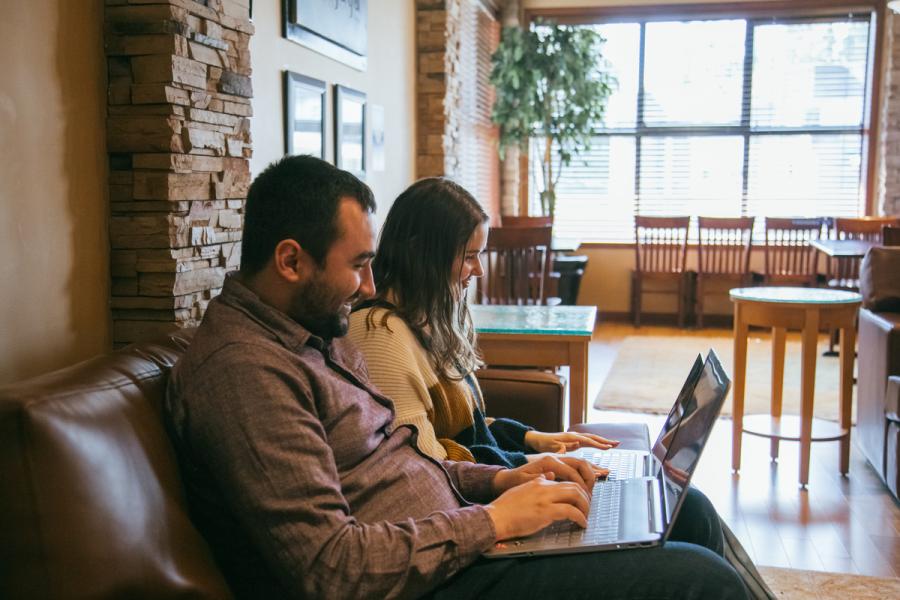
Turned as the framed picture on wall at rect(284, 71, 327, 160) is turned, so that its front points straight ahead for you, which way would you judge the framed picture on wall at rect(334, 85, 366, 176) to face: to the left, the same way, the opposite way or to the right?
the same way

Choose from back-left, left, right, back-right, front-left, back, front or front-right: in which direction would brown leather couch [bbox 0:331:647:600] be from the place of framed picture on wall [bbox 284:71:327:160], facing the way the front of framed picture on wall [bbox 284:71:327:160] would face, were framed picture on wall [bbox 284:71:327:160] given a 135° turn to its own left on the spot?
back

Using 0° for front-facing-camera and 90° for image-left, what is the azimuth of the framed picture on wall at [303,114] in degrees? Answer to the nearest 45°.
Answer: approximately 315°

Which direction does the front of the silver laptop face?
to the viewer's left

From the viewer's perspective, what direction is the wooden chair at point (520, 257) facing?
away from the camera

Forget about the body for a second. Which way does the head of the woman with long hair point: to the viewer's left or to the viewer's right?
to the viewer's right

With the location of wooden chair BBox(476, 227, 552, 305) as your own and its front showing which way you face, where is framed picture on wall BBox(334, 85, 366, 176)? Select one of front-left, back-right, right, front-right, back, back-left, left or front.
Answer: back-left

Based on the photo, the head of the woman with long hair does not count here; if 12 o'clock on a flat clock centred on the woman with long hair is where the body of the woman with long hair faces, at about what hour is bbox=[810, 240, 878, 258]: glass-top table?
The glass-top table is roughly at 10 o'clock from the woman with long hair.

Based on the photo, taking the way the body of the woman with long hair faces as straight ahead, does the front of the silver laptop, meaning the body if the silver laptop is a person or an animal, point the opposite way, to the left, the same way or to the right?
the opposite way

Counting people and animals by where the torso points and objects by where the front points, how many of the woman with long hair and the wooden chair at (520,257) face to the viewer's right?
1

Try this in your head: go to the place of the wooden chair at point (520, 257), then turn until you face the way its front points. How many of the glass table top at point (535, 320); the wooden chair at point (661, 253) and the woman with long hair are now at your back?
2

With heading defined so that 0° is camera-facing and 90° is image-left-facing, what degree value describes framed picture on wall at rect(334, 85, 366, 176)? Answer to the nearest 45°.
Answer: approximately 315°

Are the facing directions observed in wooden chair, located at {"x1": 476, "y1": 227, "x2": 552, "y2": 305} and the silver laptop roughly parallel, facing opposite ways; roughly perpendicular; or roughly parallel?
roughly perpendicular

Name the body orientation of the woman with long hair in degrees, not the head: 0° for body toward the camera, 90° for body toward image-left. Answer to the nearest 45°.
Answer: approximately 270°

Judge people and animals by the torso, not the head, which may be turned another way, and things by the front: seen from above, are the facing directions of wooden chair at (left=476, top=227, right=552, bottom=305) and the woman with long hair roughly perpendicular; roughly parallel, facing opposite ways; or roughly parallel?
roughly perpendicular

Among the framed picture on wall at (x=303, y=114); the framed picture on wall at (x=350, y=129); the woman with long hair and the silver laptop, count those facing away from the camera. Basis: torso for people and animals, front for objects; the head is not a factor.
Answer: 0
